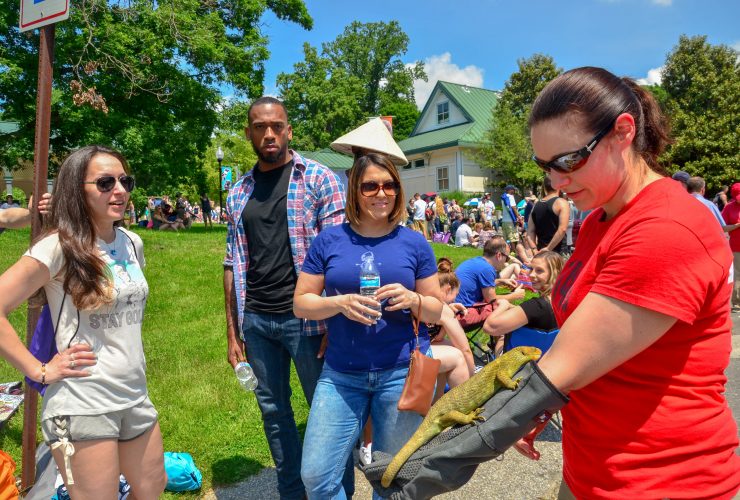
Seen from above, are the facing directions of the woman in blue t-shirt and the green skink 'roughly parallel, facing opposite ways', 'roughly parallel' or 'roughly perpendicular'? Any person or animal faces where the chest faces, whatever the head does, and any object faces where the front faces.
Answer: roughly perpendicular

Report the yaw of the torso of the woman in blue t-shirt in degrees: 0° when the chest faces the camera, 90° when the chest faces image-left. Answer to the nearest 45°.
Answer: approximately 0°

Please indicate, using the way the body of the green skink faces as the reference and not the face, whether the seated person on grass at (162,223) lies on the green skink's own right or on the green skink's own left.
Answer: on the green skink's own left

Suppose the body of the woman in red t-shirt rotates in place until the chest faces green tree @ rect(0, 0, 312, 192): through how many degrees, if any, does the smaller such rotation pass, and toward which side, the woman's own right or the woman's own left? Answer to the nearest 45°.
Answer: approximately 45° to the woman's own right

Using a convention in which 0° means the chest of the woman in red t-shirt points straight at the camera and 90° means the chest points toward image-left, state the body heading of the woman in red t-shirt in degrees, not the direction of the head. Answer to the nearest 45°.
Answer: approximately 90°

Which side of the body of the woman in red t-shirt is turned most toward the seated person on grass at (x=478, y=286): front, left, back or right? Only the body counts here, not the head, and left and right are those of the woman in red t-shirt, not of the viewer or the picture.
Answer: right

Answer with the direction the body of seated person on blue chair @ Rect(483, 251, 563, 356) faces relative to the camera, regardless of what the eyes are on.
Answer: to the viewer's left

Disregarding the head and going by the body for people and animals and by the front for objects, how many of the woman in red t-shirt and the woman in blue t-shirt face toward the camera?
1

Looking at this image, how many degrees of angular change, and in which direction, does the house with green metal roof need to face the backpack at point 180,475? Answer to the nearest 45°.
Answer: approximately 45° to its left
